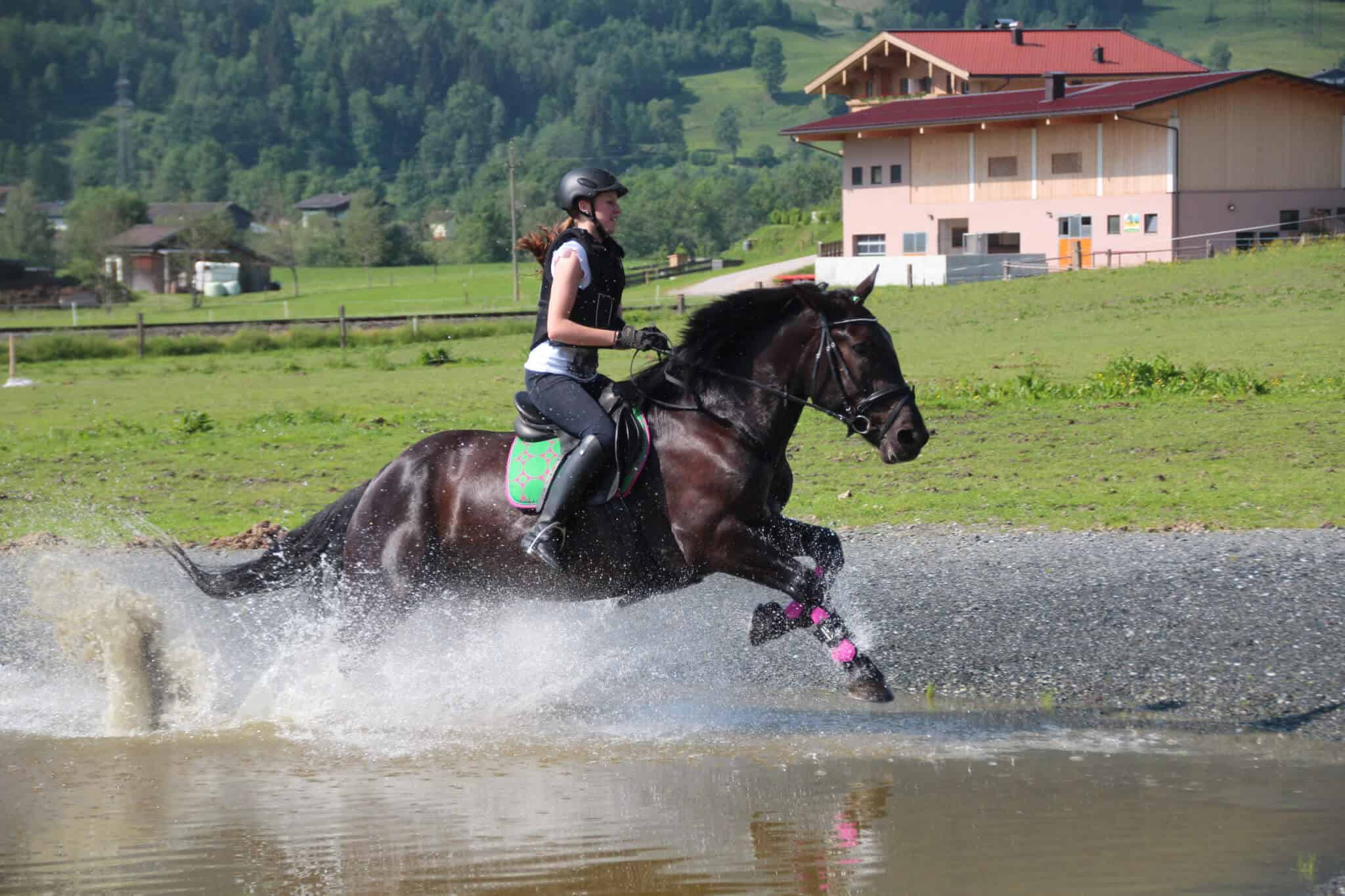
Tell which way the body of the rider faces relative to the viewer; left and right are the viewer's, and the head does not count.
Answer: facing to the right of the viewer

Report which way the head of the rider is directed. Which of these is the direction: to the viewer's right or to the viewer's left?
to the viewer's right

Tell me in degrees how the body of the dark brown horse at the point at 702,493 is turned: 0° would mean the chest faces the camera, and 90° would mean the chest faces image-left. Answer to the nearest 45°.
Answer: approximately 270°
